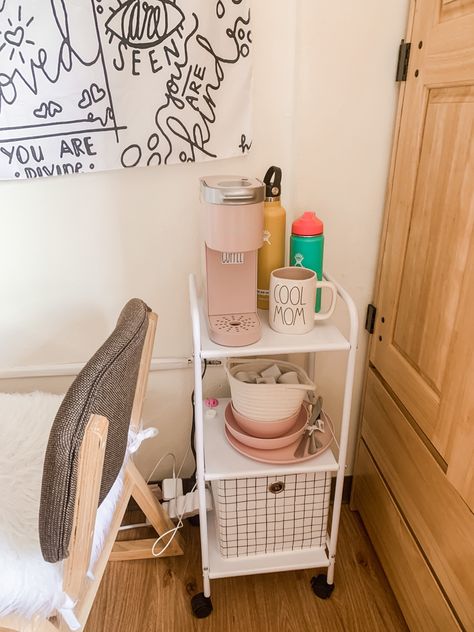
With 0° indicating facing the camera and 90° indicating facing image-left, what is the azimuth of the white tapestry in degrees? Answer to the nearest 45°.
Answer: approximately 0°

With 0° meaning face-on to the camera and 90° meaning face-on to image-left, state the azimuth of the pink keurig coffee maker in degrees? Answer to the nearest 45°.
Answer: approximately 0°
